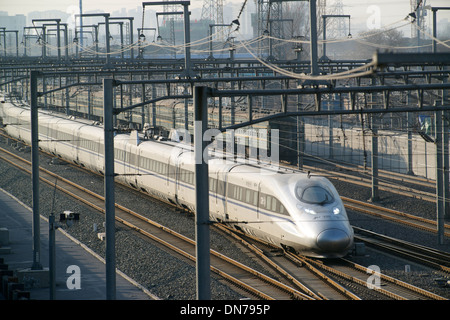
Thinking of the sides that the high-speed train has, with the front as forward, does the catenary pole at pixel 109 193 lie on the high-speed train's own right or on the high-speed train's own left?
on the high-speed train's own right

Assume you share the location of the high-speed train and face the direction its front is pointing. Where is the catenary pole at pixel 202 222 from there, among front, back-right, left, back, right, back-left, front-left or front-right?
front-right

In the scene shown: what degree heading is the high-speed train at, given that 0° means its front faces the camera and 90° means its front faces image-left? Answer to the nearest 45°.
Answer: approximately 315°
